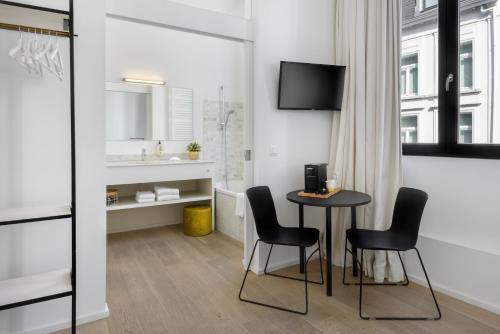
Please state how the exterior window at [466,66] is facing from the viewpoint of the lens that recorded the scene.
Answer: facing the viewer and to the left of the viewer

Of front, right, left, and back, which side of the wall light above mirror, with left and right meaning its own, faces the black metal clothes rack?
front

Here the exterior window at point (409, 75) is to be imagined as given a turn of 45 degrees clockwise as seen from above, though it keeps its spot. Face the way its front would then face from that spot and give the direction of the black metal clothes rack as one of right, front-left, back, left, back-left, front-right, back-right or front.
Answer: front-left

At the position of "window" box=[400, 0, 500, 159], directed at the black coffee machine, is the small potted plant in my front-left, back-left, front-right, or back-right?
front-right

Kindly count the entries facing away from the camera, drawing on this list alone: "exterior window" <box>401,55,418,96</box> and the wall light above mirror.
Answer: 0

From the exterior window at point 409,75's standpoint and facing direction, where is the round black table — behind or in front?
in front

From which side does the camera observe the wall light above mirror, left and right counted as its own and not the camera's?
front

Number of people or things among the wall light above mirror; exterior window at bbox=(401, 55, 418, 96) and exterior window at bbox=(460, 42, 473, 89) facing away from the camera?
0

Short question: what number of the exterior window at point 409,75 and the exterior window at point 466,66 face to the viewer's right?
0
